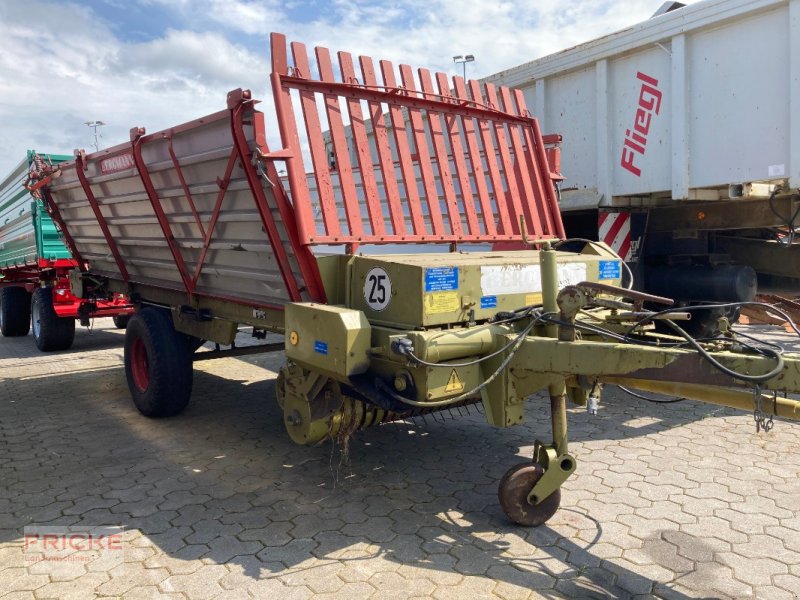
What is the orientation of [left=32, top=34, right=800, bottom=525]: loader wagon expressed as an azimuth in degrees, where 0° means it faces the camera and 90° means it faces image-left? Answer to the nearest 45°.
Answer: approximately 315°

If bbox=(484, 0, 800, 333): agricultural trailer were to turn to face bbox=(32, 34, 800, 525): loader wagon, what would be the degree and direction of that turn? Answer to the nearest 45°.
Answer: approximately 90° to its right

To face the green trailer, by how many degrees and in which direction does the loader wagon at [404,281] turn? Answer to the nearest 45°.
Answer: approximately 180°

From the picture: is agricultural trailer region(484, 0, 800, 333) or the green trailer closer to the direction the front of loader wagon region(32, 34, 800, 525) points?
the agricultural trailer

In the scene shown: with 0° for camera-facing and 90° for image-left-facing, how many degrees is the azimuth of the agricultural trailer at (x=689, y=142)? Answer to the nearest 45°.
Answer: approximately 315°

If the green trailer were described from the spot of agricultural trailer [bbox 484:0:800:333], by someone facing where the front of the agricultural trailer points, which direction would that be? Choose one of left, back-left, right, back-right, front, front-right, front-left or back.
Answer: back-right
